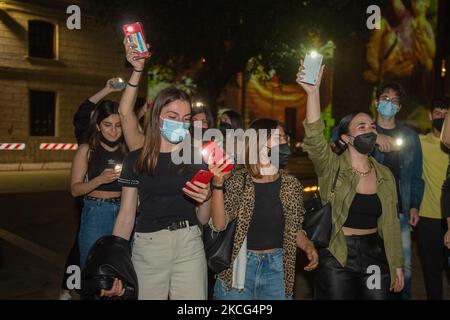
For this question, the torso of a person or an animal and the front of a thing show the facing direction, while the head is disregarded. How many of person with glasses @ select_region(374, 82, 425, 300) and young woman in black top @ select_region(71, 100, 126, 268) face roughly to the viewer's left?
0

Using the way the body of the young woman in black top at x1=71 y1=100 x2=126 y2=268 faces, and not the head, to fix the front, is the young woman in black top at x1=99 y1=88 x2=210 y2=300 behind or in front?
in front

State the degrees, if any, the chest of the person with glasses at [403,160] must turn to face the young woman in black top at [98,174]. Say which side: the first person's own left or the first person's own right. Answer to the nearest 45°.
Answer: approximately 45° to the first person's own right

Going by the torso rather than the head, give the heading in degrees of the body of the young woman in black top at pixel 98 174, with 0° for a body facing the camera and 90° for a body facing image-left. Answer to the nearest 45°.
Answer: approximately 315°
